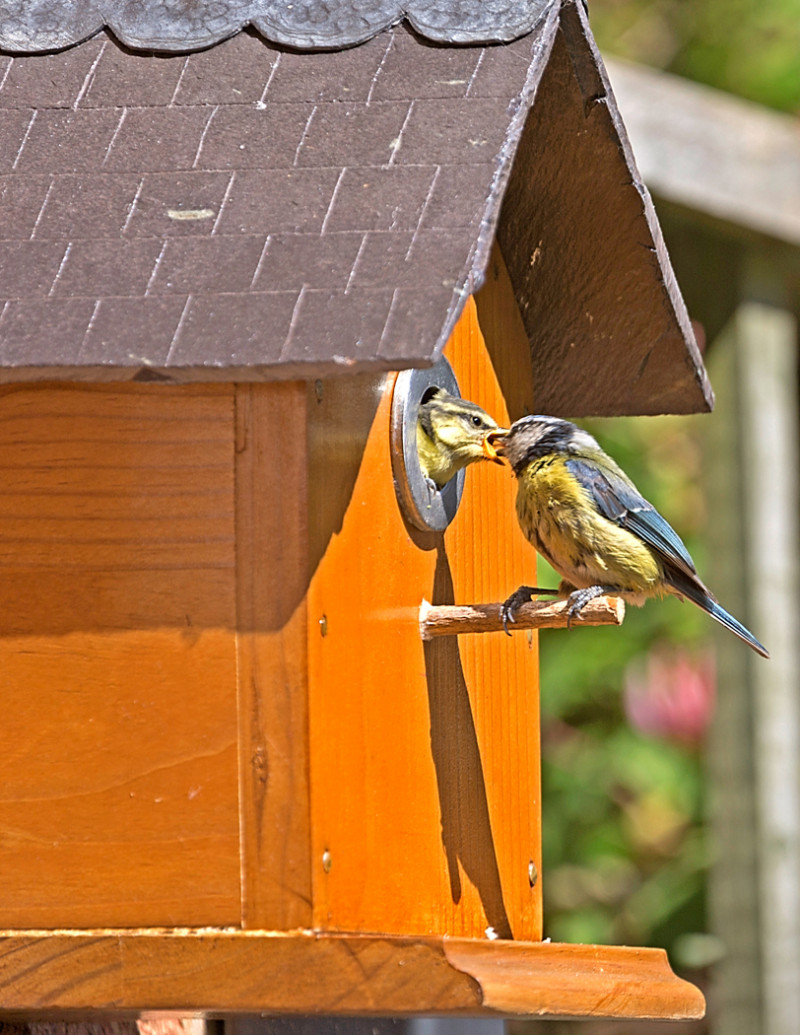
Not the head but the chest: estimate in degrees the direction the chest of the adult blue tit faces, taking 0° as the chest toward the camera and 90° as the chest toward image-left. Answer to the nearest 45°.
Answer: approximately 90°

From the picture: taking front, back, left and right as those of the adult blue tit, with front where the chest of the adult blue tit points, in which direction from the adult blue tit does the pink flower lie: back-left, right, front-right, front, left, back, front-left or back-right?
right
